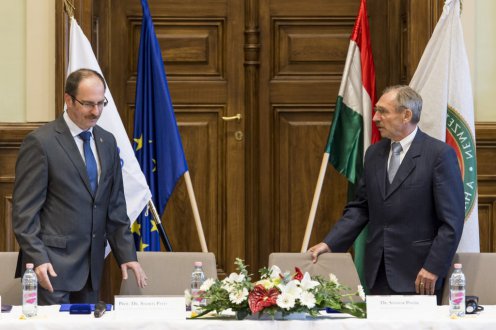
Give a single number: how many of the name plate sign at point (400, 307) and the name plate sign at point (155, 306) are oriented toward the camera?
2

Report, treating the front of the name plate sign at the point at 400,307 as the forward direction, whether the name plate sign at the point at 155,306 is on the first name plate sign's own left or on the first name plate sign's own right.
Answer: on the first name plate sign's own right

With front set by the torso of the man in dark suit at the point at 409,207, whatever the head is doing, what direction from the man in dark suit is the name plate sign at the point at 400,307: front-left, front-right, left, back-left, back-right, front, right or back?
front-left

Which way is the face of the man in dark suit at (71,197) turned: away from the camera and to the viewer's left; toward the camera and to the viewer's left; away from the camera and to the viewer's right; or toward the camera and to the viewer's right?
toward the camera and to the viewer's right

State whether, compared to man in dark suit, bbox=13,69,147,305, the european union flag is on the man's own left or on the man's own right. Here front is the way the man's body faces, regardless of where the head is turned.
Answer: on the man's own left

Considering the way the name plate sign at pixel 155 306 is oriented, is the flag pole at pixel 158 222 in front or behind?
behind

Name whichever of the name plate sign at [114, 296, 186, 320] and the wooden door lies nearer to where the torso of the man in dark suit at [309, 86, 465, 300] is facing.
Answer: the name plate sign

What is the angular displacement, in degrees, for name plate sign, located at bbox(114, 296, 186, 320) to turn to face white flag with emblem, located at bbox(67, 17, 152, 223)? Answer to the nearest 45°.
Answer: approximately 180°

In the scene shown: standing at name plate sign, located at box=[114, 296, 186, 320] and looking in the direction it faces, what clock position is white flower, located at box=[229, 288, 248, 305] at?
The white flower is roughly at 10 o'clock from the name plate sign.

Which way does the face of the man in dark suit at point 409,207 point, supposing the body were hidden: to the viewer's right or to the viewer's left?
to the viewer's left

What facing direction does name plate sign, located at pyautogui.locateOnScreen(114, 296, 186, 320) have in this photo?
toward the camera

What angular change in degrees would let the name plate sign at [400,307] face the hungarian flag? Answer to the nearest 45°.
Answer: approximately 180°

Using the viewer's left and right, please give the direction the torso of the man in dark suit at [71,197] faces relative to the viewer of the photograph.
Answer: facing the viewer and to the right of the viewer

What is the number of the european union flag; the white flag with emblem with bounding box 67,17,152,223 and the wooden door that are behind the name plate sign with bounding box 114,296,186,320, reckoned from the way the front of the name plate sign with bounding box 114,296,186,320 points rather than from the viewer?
3

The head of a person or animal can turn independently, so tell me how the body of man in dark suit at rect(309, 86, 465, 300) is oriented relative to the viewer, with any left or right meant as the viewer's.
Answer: facing the viewer and to the left of the viewer

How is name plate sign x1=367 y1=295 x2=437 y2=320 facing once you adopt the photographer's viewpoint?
facing the viewer
